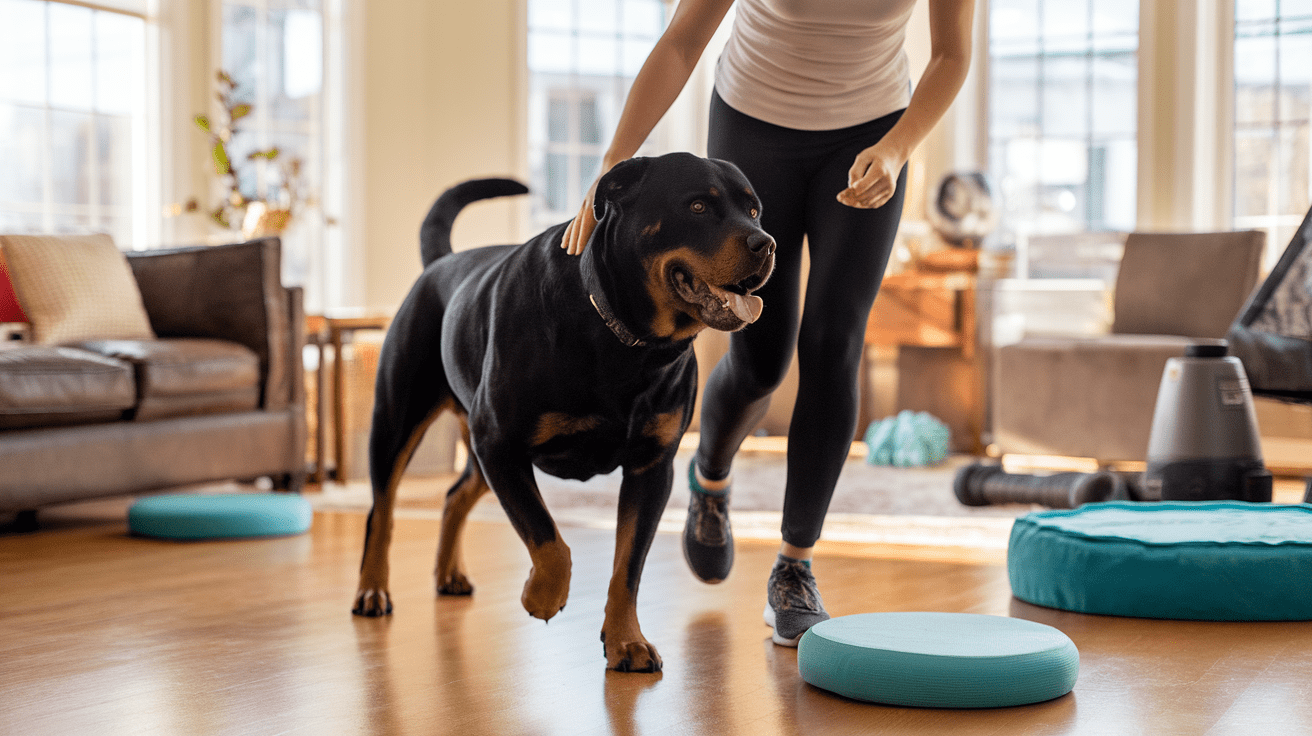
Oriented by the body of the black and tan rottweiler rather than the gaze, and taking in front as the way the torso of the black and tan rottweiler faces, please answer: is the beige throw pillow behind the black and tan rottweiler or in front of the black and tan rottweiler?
behind

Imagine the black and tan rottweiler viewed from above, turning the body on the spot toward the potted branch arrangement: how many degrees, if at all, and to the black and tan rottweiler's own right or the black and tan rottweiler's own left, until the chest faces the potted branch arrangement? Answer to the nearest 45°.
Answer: approximately 135° to the black and tan rottweiler's own left

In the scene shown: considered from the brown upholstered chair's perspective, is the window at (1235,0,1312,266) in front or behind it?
behind

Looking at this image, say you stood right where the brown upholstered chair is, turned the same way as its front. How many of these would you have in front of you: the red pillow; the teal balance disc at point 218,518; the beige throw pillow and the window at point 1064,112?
3

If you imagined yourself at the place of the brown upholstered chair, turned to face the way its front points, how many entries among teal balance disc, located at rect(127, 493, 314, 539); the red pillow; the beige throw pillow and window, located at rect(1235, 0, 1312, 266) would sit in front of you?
3

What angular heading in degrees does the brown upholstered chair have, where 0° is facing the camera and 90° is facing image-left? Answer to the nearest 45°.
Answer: approximately 45°

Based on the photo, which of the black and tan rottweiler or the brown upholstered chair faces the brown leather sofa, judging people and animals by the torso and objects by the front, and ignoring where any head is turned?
the brown upholstered chair

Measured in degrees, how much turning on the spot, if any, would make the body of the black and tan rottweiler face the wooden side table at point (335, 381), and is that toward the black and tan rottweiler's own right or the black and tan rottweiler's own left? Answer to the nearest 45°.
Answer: approximately 135° to the black and tan rottweiler's own left

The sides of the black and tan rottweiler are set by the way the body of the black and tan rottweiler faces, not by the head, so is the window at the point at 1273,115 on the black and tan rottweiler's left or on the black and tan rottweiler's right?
on the black and tan rottweiler's left

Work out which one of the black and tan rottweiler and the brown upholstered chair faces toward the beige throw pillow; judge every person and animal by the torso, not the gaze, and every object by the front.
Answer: the brown upholstered chair
